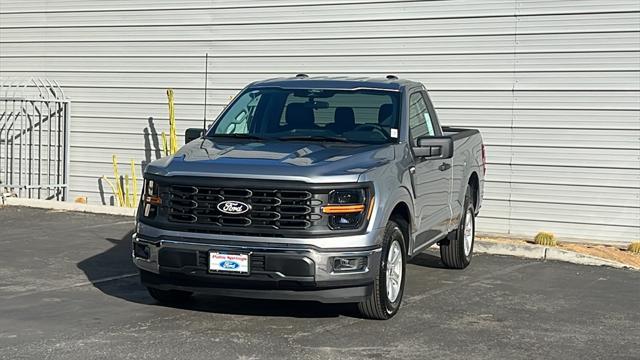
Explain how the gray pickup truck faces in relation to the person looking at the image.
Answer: facing the viewer and to the left of the viewer

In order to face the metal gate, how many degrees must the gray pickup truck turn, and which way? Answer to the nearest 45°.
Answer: approximately 90° to its right
